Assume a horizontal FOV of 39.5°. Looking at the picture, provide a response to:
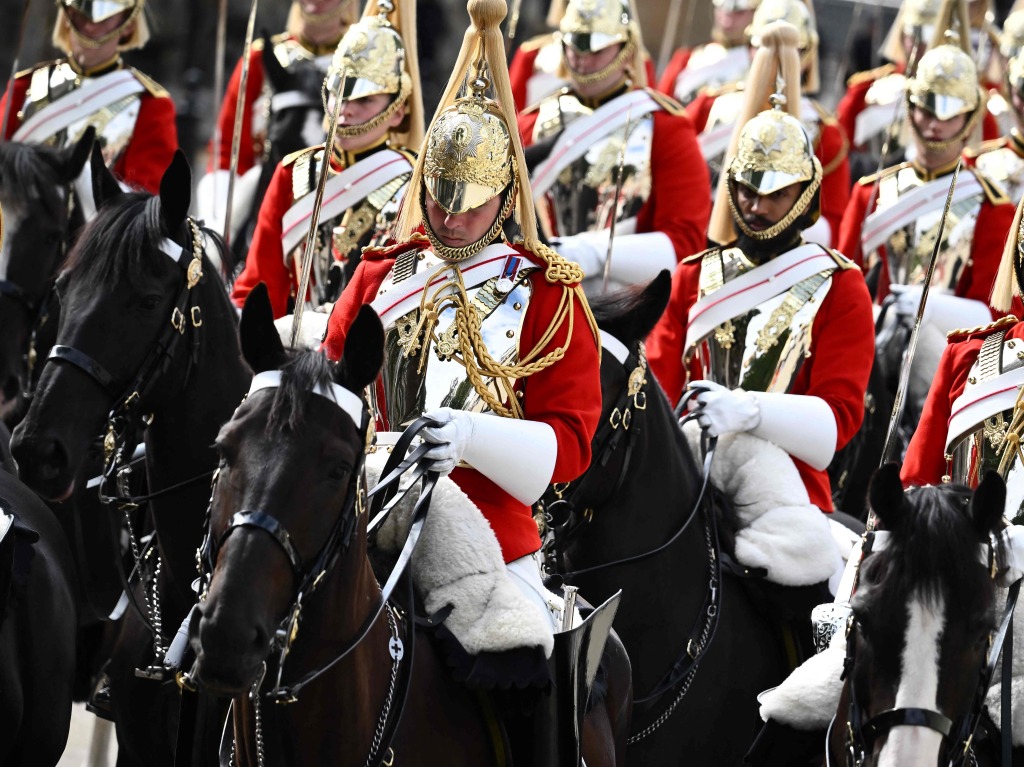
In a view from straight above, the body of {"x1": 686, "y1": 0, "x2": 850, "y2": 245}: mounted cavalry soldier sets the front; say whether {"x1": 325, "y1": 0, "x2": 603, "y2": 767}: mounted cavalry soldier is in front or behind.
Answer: in front

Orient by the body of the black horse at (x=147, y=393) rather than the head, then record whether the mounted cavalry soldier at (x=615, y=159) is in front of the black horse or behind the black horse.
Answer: behind

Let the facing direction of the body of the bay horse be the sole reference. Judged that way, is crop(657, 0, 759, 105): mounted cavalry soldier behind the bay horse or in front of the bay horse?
behind

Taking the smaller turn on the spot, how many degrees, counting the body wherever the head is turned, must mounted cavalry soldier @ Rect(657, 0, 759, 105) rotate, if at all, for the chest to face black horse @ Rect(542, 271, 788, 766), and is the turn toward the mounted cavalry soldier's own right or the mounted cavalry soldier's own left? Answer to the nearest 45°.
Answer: approximately 45° to the mounted cavalry soldier's own left

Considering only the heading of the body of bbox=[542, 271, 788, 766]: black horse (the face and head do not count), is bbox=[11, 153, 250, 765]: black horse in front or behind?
in front

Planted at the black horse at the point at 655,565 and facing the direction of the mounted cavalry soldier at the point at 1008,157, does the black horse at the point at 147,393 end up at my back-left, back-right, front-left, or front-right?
back-left

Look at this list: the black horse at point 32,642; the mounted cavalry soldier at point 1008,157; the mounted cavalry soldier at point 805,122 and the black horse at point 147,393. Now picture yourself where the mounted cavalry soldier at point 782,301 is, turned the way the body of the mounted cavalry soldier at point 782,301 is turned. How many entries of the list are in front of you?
2

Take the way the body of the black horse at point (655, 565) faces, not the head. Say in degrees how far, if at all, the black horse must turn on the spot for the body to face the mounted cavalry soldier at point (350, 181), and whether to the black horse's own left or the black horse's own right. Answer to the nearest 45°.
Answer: approximately 90° to the black horse's own right

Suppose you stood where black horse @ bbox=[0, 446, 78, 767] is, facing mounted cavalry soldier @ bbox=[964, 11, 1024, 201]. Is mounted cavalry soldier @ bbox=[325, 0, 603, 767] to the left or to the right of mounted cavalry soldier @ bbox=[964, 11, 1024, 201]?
right
